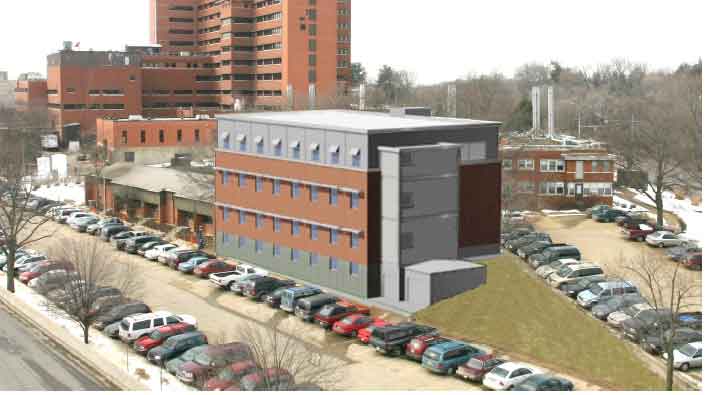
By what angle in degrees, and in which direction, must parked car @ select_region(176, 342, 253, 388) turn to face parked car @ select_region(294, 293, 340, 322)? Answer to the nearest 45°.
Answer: approximately 180°

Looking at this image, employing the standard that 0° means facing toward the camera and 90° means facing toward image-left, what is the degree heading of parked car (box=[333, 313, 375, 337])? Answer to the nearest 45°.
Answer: approximately 45°

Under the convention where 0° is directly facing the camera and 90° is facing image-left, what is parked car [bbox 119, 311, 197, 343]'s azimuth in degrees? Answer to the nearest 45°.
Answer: approximately 225°

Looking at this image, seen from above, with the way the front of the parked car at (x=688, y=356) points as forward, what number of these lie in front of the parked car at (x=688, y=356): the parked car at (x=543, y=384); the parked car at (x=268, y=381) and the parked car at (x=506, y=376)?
3

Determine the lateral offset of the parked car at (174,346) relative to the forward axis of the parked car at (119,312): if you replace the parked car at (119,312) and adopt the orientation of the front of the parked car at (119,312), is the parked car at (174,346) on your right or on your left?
on your left

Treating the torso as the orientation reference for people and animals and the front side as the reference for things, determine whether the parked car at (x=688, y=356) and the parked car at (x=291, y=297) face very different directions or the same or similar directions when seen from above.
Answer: very different directions

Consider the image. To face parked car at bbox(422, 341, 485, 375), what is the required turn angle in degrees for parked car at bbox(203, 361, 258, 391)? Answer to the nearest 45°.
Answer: approximately 135° to its left

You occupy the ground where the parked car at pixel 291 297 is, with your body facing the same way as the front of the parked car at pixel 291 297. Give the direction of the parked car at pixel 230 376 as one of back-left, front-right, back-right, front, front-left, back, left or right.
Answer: back-right

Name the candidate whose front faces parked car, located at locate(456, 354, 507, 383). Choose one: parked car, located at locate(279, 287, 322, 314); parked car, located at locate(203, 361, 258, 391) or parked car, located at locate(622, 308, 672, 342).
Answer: parked car, located at locate(622, 308, 672, 342)

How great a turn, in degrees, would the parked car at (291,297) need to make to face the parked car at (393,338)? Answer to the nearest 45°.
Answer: approximately 90° to its right
